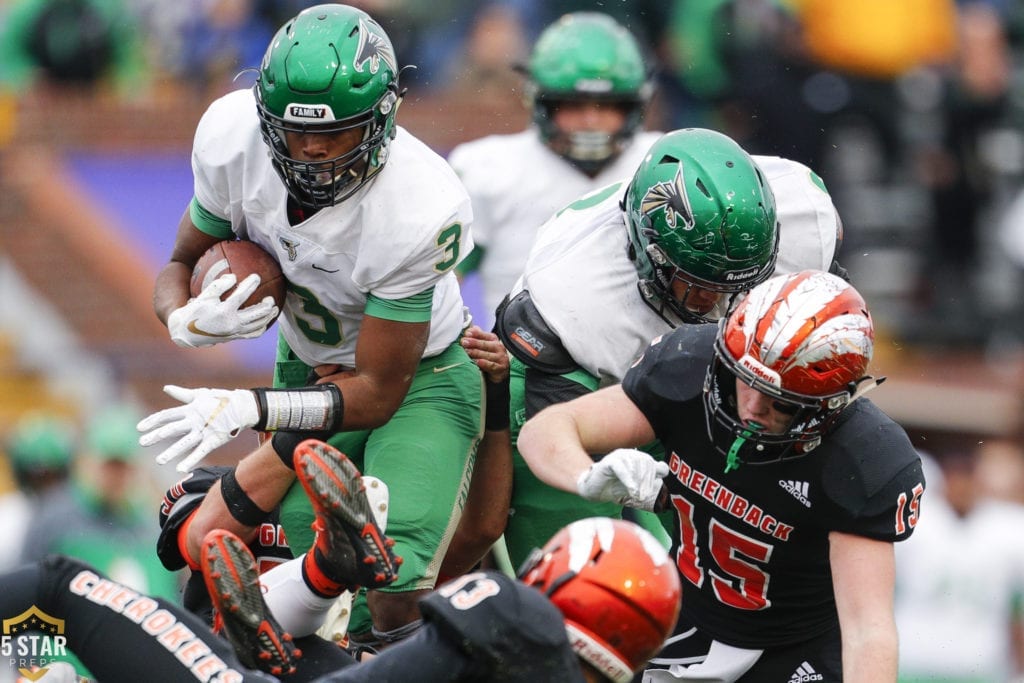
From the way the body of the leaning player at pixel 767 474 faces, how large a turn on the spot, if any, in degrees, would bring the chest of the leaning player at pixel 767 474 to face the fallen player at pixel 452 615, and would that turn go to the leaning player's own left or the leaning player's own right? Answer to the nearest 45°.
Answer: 0° — they already face them

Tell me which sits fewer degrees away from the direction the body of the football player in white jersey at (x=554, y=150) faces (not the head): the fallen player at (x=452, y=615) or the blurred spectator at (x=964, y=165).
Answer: the fallen player

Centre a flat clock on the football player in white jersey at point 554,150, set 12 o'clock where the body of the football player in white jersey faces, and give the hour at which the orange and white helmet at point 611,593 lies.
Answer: The orange and white helmet is roughly at 12 o'clock from the football player in white jersey.

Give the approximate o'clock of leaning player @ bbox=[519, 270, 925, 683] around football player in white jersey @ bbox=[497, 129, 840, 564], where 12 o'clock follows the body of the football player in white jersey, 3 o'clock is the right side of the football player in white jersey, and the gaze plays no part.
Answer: The leaning player is roughly at 1 o'clock from the football player in white jersey.
